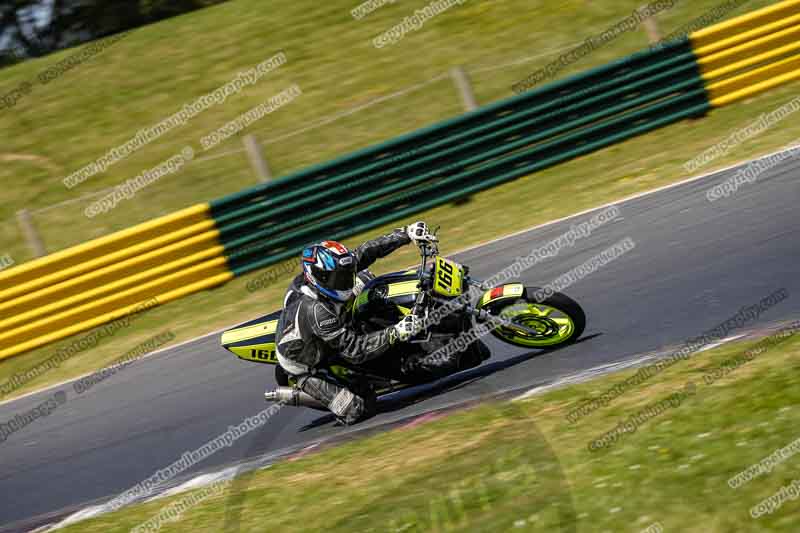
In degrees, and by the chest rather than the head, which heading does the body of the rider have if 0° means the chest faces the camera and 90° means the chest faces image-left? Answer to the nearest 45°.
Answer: approximately 315°

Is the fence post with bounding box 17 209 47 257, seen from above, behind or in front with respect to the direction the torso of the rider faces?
behind

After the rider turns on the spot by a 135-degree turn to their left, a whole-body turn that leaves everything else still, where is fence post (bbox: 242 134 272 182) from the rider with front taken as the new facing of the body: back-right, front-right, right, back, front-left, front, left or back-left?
front

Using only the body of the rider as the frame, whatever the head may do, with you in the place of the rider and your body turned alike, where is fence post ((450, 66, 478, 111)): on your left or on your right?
on your left
